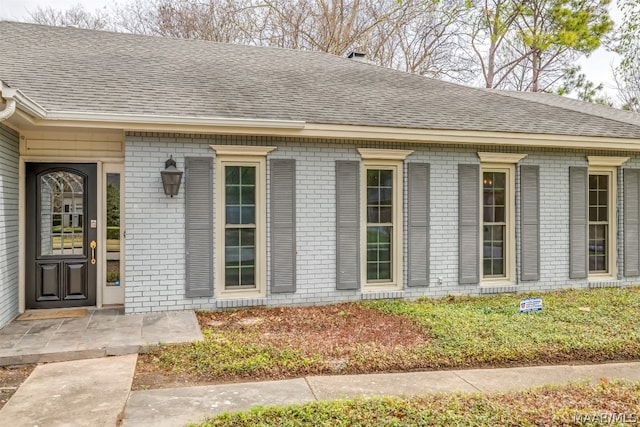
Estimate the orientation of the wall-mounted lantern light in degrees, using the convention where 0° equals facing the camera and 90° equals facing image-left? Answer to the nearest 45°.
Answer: approximately 0°

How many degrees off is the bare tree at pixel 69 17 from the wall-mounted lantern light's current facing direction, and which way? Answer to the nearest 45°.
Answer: approximately 180°

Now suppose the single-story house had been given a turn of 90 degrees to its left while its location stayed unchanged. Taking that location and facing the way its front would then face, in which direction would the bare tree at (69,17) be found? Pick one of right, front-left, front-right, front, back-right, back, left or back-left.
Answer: back-left
